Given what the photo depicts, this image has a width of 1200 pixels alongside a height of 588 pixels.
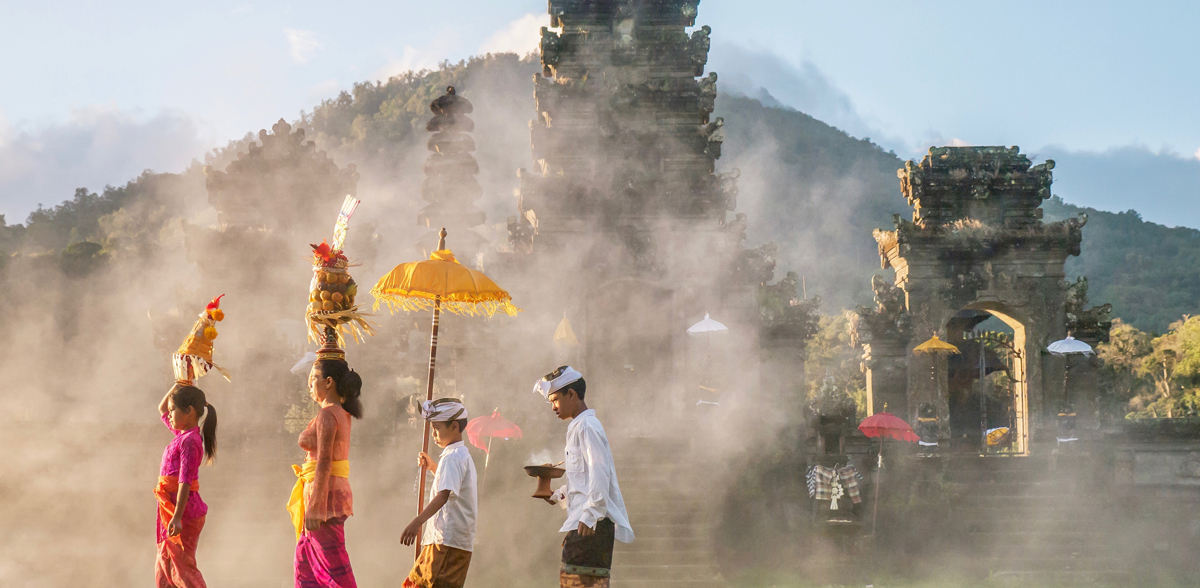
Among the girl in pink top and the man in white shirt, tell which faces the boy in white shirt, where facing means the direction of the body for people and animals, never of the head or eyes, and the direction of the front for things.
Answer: the man in white shirt

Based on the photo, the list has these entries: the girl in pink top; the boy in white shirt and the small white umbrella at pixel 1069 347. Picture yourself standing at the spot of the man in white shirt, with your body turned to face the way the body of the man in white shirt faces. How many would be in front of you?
2

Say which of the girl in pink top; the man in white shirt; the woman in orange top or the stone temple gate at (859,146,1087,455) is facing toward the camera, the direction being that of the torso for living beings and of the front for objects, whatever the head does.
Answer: the stone temple gate

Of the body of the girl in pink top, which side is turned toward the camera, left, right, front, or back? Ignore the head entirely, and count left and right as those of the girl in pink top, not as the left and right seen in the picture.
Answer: left

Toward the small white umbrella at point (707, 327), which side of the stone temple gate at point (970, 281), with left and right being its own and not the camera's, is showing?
right

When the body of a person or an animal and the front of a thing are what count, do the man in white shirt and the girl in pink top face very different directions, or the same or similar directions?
same or similar directions

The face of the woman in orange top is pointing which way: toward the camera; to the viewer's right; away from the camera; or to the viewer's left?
to the viewer's left

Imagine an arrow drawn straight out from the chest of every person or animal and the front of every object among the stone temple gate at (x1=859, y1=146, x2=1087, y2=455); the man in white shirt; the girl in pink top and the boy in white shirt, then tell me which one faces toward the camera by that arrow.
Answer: the stone temple gate

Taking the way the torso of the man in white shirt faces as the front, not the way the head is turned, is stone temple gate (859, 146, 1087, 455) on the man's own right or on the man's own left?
on the man's own right

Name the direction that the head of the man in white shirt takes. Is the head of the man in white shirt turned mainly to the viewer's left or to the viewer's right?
to the viewer's left

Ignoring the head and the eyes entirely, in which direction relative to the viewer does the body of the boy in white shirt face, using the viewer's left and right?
facing to the left of the viewer

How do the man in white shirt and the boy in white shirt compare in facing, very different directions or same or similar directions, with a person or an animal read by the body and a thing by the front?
same or similar directions

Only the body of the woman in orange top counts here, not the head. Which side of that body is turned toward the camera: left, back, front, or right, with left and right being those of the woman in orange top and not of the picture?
left

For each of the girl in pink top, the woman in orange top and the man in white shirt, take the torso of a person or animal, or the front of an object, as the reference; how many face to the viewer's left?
3

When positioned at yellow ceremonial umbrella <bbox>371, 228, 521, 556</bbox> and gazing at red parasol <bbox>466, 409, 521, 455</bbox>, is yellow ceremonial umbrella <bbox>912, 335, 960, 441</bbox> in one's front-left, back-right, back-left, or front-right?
front-right

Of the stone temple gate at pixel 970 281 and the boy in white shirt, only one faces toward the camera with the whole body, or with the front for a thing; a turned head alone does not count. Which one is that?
the stone temple gate

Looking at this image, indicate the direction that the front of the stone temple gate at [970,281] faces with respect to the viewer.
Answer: facing the viewer

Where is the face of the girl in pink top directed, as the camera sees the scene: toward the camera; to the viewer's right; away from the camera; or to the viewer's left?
to the viewer's left

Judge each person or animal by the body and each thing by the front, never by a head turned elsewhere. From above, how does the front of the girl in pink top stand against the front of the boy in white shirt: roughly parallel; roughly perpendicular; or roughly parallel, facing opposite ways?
roughly parallel

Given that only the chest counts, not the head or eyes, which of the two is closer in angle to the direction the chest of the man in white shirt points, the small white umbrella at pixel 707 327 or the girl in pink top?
the girl in pink top

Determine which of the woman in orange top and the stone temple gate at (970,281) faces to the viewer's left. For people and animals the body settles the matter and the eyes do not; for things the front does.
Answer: the woman in orange top

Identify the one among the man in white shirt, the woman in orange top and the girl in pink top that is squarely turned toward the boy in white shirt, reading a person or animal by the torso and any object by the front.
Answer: the man in white shirt

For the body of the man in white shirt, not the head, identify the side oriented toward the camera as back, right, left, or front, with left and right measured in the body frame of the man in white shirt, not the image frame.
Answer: left
